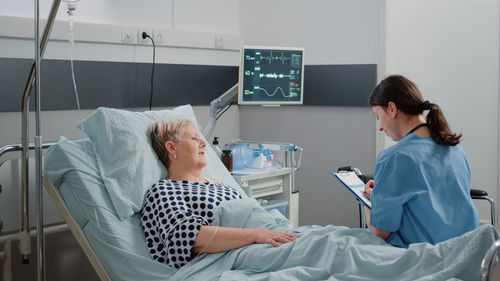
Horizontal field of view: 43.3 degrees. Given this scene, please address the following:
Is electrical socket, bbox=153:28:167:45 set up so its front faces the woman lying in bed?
yes

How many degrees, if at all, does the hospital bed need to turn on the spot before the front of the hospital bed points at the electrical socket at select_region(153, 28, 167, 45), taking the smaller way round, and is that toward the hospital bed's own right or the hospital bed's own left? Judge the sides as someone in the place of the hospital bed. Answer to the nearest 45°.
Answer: approximately 90° to the hospital bed's own left

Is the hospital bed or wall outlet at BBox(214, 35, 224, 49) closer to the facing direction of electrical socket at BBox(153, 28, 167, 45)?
the hospital bed

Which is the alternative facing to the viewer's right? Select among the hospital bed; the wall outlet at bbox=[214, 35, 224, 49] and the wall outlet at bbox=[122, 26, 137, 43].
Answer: the hospital bed

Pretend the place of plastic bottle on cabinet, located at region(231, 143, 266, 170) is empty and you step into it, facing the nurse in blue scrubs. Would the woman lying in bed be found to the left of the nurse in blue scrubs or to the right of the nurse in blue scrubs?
right

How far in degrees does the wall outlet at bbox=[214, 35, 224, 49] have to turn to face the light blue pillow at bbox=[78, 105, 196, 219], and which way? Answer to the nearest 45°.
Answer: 0° — it already faces it

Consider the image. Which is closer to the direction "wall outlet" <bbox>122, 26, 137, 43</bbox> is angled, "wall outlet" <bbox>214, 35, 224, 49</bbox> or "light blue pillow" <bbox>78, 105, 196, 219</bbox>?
the light blue pillow

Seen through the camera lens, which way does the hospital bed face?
facing to the right of the viewer

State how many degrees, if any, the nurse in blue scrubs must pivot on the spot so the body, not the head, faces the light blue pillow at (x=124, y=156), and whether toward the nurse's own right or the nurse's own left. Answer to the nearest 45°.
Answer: approximately 45° to the nurse's own left
